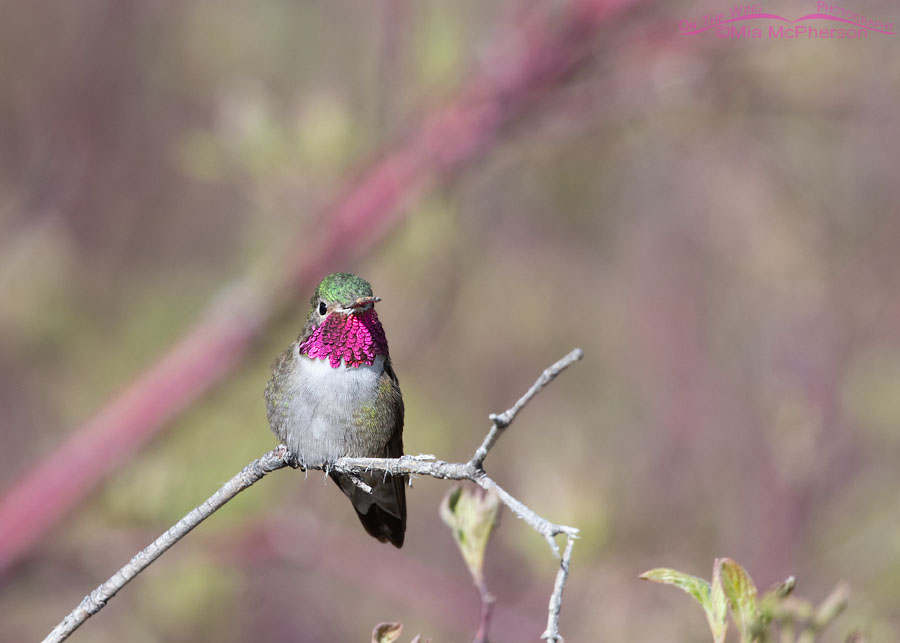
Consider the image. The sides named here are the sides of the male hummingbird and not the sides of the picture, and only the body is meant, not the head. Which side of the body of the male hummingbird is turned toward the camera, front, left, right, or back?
front
